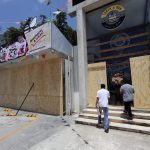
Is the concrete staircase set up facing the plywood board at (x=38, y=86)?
no

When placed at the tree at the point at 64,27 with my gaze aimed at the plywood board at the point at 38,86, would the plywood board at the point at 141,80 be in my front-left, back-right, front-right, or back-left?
front-left

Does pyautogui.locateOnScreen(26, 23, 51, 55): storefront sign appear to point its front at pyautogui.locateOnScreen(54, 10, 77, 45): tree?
no

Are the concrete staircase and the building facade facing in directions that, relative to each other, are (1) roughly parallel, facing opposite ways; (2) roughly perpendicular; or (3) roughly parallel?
roughly parallel

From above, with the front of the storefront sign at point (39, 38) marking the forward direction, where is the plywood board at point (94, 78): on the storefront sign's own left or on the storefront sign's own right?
on the storefront sign's own left

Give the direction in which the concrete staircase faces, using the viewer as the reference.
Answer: facing the viewer and to the left of the viewer

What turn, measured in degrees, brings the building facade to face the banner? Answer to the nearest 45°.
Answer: approximately 45° to its right

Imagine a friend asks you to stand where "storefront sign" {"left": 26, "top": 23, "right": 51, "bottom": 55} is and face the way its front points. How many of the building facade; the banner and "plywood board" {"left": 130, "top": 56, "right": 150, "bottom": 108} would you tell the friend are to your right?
1

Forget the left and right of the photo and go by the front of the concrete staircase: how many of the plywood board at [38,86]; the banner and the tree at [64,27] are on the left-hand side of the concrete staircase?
0

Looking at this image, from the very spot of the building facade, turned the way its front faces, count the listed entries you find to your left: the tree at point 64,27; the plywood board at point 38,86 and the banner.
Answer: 0

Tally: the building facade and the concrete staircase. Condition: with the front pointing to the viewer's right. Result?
0

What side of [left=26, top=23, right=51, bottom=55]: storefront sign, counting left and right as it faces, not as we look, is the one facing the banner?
right

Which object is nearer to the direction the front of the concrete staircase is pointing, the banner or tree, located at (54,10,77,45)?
the banner

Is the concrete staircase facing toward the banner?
no
